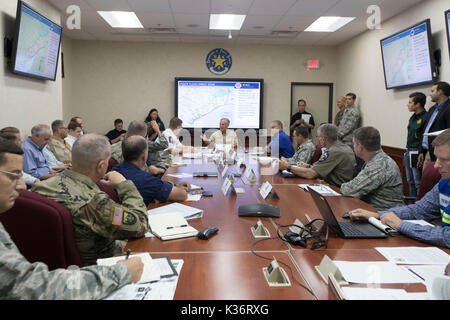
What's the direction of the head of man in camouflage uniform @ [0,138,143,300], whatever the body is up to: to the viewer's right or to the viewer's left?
to the viewer's right

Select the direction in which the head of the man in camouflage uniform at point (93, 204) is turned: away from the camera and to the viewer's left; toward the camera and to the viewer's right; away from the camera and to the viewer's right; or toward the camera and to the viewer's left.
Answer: away from the camera and to the viewer's right

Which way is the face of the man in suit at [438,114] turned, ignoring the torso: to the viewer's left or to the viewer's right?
to the viewer's left

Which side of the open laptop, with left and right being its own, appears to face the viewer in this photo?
right

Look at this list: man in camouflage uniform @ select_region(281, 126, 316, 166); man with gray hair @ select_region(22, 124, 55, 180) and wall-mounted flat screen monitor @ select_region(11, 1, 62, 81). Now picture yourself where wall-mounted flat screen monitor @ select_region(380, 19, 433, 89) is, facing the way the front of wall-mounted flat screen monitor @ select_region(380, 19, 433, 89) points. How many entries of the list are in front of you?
3

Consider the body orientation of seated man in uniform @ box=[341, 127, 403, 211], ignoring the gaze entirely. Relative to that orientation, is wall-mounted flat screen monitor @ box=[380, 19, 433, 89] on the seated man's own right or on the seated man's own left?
on the seated man's own right

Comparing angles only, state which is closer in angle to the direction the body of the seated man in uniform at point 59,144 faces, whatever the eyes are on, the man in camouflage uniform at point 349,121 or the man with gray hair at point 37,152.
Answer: the man in camouflage uniform

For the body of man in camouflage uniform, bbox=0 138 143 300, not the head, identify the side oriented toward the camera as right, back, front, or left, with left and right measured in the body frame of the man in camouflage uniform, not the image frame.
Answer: right

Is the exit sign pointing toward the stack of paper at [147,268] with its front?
yes

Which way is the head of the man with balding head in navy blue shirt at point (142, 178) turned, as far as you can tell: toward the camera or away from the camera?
away from the camera
